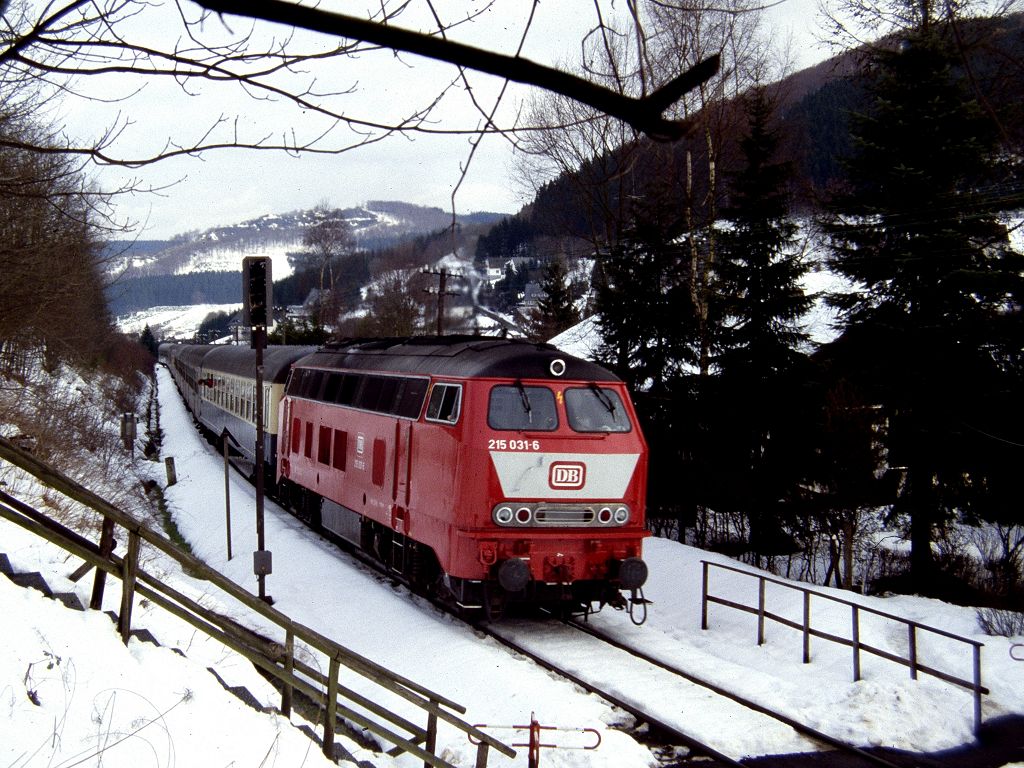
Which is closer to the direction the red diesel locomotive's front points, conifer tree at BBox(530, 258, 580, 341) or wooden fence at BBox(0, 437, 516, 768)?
the wooden fence

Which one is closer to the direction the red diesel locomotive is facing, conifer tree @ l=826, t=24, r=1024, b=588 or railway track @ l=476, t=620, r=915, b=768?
the railway track

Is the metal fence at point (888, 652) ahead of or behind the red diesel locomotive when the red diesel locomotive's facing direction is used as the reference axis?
ahead

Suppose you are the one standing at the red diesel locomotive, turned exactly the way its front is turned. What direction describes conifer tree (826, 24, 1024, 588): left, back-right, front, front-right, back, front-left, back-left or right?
left

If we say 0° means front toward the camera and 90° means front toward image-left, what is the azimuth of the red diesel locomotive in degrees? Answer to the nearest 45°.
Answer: approximately 315°

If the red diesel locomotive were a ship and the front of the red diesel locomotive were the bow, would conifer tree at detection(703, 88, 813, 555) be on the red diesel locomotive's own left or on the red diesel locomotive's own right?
on the red diesel locomotive's own left

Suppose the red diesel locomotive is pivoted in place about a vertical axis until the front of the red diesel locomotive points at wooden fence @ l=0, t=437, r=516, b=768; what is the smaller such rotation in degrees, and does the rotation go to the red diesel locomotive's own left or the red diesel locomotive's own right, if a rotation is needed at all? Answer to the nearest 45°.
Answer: approximately 45° to the red diesel locomotive's own right

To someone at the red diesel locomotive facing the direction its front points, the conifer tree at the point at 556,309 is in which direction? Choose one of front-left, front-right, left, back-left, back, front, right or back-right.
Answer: back-left

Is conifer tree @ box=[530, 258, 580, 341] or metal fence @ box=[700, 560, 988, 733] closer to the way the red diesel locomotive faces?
the metal fence
